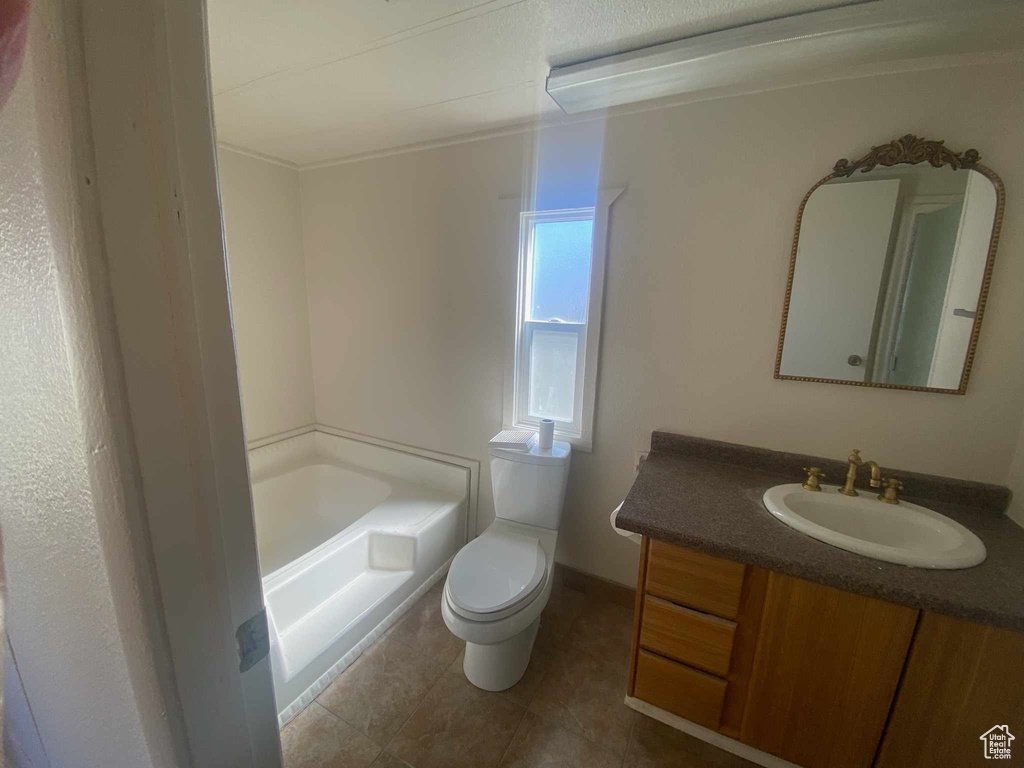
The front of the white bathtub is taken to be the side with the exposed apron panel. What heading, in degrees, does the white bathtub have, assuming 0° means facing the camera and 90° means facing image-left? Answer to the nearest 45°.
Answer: approximately 315°

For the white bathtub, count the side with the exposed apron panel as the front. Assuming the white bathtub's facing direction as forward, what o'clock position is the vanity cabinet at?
The vanity cabinet is roughly at 12 o'clock from the white bathtub.
